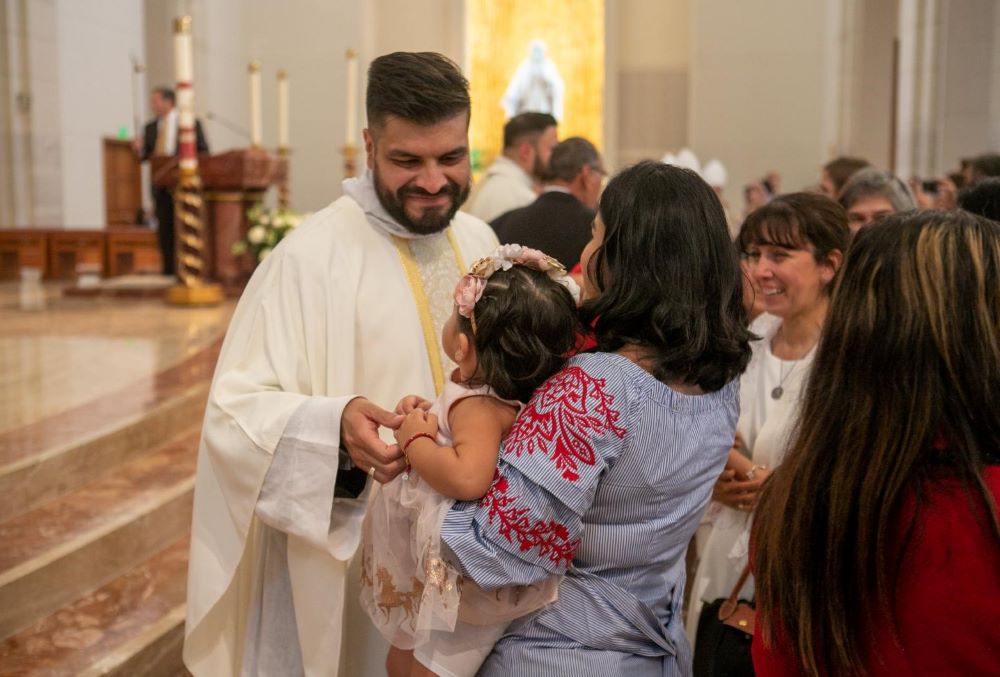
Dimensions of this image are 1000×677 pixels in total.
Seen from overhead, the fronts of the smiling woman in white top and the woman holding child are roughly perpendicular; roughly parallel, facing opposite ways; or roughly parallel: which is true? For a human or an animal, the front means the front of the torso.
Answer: roughly perpendicular

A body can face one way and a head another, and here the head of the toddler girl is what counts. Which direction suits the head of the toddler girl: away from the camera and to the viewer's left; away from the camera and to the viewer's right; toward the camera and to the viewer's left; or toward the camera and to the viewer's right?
away from the camera and to the viewer's left

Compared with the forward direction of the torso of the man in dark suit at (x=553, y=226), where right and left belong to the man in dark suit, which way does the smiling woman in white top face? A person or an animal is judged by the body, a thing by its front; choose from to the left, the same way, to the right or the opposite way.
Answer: the opposite way

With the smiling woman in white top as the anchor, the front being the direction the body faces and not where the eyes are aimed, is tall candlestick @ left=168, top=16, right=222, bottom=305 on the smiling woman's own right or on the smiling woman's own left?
on the smiling woman's own right

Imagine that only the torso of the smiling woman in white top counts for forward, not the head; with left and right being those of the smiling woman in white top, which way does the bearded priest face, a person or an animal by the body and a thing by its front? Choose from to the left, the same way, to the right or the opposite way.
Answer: to the left

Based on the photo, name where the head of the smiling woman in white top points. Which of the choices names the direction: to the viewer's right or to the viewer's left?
to the viewer's left

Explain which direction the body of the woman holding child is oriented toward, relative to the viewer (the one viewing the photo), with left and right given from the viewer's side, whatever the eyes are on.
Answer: facing away from the viewer and to the left of the viewer

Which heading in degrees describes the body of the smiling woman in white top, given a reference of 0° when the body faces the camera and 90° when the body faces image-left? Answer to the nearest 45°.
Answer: approximately 45°

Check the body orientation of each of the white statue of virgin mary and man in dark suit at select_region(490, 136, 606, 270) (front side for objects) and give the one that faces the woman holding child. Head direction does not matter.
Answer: the white statue of virgin mary

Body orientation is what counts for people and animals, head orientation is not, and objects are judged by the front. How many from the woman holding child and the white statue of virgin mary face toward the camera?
1

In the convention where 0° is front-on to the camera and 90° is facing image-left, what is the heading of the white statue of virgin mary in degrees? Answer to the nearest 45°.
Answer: approximately 0°

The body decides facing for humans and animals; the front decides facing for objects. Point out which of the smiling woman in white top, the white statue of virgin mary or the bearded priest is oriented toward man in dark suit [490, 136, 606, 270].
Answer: the white statue of virgin mary
